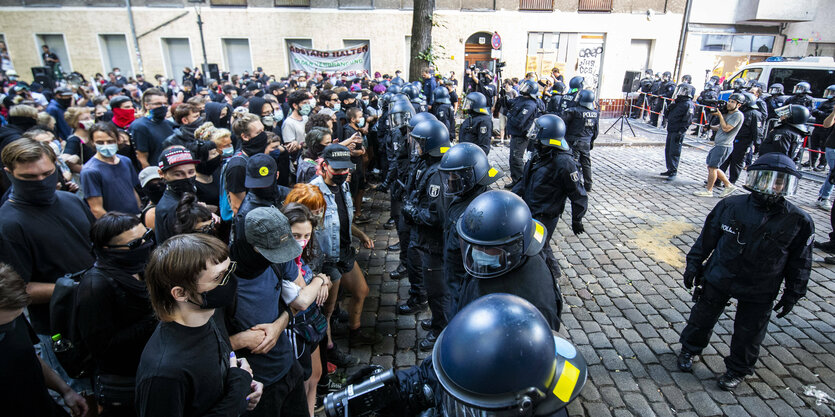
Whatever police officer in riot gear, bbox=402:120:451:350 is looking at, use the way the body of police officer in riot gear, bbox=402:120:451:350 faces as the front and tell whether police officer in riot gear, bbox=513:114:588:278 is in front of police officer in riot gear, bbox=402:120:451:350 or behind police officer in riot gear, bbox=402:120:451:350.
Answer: behind

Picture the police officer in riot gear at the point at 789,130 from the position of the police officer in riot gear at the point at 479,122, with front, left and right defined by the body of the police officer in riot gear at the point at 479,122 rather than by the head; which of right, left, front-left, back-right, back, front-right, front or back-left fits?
back

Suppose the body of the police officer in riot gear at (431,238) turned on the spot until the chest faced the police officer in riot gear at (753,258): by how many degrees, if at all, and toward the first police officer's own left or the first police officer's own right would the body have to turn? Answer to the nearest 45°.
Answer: approximately 180°

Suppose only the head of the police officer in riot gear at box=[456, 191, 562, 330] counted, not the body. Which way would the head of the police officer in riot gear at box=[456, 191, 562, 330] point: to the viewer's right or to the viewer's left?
to the viewer's left

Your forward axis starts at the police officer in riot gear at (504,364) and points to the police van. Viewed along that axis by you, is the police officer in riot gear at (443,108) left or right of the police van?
left

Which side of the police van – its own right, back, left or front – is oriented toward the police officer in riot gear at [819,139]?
left

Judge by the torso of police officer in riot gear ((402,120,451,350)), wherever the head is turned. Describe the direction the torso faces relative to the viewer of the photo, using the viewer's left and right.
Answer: facing to the left of the viewer

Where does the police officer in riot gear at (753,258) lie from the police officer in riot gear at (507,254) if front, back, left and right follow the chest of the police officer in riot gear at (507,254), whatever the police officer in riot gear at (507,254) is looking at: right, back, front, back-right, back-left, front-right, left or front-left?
back

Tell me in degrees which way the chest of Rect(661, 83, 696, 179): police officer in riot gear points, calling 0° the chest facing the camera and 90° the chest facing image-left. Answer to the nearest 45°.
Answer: approximately 90°

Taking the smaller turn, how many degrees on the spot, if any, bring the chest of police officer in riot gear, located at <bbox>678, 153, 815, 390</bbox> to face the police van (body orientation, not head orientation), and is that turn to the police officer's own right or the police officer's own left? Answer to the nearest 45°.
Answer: approximately 180°

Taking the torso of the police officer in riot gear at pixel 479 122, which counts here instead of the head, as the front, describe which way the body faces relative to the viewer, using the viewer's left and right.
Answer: facing to the left of the viewer
